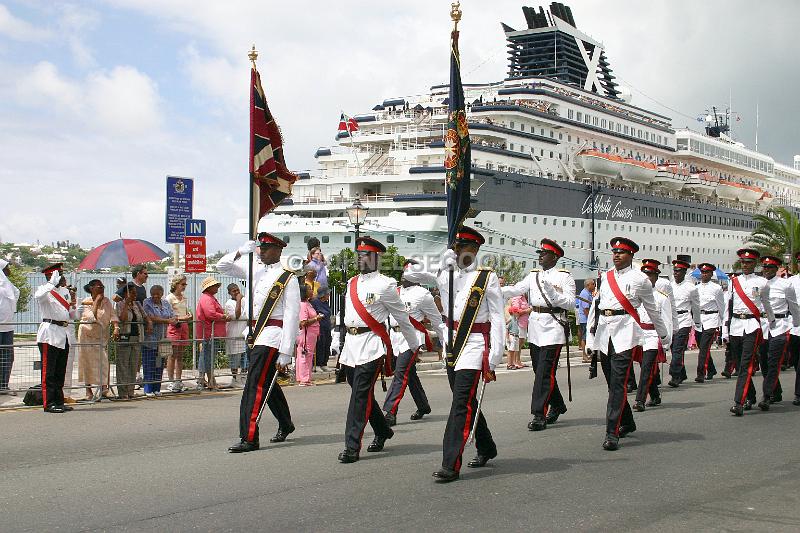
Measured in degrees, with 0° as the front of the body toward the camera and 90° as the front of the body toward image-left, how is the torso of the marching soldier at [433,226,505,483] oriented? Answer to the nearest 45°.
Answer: approximately 45°

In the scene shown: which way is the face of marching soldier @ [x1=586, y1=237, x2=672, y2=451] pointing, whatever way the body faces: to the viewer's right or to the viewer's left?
to the viewer's left

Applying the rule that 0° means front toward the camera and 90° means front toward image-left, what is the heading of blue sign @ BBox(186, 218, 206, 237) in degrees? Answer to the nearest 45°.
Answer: approximately 0°

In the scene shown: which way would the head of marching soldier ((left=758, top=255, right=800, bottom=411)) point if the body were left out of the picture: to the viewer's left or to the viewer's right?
to the viewer's left

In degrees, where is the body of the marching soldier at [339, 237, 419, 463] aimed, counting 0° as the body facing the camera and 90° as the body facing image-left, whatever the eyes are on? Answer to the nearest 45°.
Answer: approximately 45°

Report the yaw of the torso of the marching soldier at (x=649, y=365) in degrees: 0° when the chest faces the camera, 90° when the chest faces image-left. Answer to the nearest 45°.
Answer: approximately 45°

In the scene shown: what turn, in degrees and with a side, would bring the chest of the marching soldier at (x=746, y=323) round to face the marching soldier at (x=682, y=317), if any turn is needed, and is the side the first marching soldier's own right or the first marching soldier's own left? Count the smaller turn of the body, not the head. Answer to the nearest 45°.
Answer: approximately 135° to the first marching soldier's own right

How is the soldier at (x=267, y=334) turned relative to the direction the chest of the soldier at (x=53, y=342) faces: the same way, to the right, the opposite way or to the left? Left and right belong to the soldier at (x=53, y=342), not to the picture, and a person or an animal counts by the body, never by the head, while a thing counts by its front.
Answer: to the right
